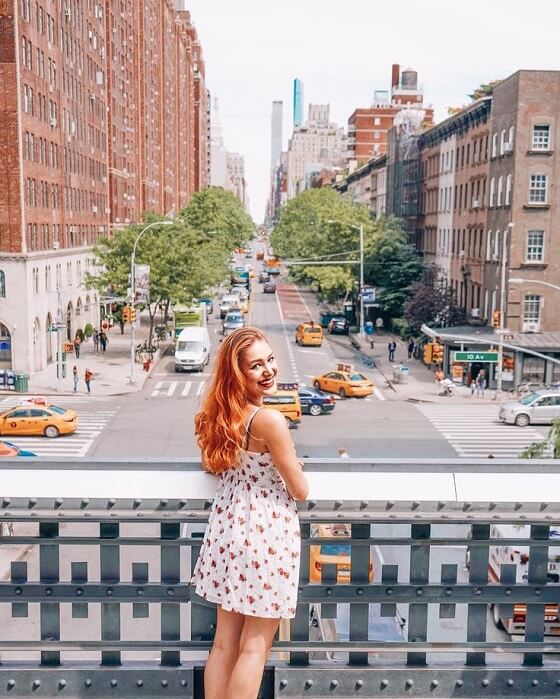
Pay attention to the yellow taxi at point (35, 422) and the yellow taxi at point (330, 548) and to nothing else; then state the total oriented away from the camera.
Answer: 1

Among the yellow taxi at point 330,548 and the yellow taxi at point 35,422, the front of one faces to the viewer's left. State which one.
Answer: the yellow taxi at point 35,422

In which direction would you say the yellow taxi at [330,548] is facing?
away from the camera

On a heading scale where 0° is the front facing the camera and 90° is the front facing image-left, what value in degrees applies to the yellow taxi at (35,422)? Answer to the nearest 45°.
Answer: approximately 90°

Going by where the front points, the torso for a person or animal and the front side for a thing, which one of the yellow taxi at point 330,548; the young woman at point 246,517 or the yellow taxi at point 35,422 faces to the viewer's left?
the yellow taxi at point 35,422

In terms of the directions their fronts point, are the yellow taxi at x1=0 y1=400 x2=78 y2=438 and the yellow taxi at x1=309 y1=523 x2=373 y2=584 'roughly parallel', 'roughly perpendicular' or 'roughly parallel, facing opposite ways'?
roughly perpendicular

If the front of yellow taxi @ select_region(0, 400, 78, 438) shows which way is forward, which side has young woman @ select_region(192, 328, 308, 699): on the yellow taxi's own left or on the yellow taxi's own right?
on the yellow taxi's own left

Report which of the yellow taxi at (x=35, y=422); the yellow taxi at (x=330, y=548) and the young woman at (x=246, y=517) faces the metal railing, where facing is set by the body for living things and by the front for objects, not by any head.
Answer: the young woman

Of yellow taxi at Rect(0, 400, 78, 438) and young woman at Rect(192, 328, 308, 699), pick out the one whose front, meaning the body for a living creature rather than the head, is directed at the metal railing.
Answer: the young woman

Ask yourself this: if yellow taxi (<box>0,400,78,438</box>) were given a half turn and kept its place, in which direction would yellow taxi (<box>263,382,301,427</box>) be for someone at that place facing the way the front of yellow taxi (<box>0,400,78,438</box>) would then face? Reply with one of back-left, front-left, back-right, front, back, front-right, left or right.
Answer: front

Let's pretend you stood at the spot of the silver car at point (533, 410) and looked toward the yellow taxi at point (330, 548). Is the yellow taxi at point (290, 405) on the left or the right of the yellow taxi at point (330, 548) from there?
right

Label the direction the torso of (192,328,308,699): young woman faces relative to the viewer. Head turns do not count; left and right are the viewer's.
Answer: facing away from the viewer and to the right of the viewer

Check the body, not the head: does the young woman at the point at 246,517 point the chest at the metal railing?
yes
